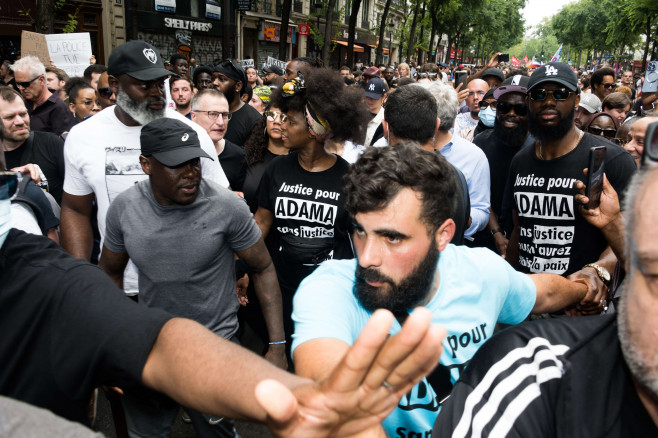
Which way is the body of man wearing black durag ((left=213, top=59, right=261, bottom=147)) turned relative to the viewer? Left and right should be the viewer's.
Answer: facing the viewer and to the left of the viewer

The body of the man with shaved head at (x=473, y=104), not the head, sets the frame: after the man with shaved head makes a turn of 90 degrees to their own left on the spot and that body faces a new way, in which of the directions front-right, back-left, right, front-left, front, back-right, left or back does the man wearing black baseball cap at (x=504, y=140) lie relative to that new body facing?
right

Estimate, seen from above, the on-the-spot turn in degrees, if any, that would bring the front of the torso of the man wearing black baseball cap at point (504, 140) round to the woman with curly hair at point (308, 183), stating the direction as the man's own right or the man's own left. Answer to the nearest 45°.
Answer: approximately 45° to the man's own right

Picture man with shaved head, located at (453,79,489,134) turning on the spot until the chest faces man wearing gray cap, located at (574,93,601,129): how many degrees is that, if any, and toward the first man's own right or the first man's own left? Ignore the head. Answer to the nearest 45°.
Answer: approximately 90° to the first man's own left

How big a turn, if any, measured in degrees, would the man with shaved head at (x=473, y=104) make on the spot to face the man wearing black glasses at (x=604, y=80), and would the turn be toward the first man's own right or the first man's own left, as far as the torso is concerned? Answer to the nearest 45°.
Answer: approximately 135° to the first man's own left

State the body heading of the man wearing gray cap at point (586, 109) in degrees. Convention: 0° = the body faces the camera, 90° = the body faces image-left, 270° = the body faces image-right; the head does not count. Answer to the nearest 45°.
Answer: approximately 45°

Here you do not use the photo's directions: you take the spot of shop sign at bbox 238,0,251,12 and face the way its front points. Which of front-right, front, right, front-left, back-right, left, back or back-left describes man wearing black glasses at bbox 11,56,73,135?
front

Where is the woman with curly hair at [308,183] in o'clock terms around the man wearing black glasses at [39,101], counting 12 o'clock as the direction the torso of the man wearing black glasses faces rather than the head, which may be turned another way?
The woman with curly hair is roughly at 10 o'clock from the man wearing black glasses.

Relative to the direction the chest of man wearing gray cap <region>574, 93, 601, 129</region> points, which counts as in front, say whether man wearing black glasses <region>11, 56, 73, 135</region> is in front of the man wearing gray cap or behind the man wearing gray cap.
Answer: in front

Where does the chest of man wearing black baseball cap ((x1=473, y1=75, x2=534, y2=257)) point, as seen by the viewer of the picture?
toward the camera

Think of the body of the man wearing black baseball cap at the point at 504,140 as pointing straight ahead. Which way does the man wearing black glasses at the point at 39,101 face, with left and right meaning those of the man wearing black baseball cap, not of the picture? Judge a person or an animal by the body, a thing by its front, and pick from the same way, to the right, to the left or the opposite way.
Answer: the same way

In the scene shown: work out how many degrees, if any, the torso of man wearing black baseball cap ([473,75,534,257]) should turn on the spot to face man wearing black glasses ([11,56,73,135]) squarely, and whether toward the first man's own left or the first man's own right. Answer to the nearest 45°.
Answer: approximately 90° to the first man's own right

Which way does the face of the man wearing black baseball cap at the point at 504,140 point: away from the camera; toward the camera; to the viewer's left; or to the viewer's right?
toward the camera

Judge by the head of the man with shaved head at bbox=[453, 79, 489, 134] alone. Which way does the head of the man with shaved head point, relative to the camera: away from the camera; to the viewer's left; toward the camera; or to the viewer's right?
toward the camera

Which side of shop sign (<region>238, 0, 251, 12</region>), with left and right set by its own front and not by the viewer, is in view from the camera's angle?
front

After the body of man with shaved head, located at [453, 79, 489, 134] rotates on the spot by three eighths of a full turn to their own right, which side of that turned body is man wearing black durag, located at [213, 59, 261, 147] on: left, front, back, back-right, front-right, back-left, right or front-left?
left

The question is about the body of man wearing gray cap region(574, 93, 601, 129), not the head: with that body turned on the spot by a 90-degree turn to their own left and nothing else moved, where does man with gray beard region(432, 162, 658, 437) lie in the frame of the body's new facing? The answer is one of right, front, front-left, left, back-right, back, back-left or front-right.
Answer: front-right
